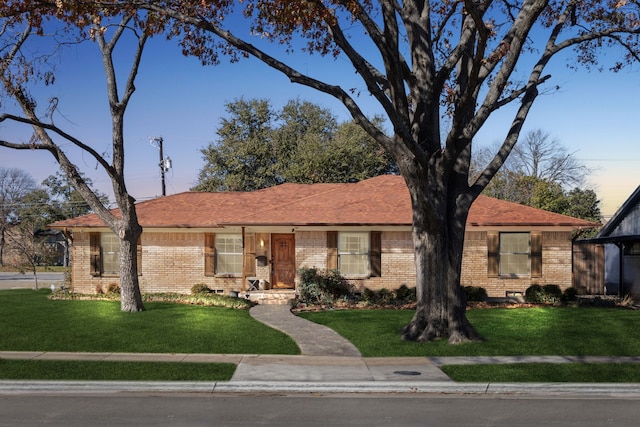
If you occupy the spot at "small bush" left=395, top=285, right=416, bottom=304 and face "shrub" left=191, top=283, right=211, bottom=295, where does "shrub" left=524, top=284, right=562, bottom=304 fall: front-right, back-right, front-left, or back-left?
back-right

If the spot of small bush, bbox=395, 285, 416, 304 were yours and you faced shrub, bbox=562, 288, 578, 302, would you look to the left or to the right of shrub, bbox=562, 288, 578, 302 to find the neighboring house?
left

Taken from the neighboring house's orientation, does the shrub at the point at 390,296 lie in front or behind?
in front

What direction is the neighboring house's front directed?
toward the camera

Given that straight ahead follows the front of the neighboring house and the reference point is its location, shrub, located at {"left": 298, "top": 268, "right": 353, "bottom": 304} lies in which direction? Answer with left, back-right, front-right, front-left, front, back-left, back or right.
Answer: front-right

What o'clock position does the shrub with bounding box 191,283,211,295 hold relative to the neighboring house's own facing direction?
The shrub is roughly at 2 o'clock from the neighboring house.

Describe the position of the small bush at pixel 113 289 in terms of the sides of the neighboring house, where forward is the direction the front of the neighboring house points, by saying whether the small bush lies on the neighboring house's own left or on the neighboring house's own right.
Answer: on the neighboring house's own right
